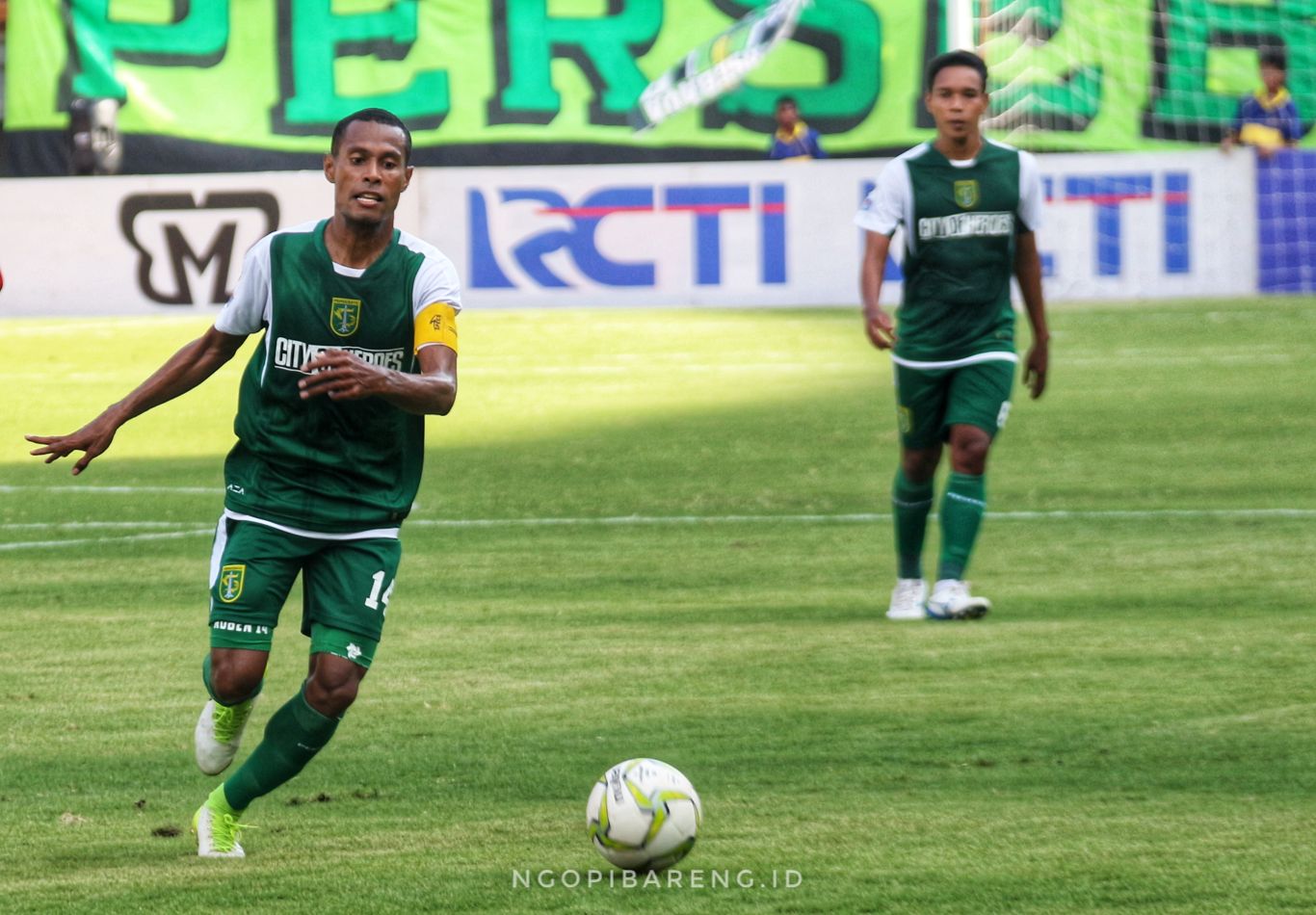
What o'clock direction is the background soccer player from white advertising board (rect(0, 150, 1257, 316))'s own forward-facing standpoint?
The background soccer player is roughly at 12 o'clock from the white advertising board.

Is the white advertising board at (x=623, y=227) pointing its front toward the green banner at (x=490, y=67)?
no

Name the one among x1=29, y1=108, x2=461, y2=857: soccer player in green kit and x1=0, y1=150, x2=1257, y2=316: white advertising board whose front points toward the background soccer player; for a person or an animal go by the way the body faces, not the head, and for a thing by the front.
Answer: the white advertising board

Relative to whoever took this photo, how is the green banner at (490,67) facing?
facing the viewer

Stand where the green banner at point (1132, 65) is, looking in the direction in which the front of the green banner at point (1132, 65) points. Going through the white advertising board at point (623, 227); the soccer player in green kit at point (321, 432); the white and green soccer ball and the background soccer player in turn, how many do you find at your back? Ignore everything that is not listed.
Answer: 0

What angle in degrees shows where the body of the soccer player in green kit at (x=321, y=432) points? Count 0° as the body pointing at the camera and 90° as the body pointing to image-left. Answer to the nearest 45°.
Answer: approximately 0°

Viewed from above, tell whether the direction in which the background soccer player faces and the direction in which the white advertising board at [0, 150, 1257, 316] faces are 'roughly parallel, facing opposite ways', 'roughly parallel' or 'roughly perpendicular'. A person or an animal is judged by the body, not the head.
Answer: roughly parallel

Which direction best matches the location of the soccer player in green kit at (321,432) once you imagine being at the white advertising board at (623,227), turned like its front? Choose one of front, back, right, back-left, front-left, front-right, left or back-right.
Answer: front

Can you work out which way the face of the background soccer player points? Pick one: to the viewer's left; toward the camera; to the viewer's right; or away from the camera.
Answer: toward the camera

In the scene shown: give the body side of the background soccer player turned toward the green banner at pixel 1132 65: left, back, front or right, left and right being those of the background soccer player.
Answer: back

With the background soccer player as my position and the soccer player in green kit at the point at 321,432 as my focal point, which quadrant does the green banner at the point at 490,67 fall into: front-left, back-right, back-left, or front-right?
back-right

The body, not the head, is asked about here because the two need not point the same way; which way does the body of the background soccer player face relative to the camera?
toward the camera

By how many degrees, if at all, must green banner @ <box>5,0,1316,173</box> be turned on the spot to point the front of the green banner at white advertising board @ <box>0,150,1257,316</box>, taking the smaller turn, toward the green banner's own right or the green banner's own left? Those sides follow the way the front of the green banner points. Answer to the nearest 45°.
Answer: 0° — it already faces it
